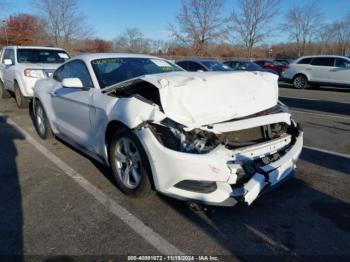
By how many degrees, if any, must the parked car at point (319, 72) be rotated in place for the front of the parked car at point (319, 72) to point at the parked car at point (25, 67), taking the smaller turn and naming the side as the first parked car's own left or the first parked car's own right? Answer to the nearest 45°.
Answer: approximately 135° to the first parked car's own right

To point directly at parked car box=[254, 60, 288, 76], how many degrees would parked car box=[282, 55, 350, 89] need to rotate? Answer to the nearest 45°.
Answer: approximately 90° to its left

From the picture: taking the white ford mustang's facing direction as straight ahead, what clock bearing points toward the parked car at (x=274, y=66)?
The parked car is roughly at 8 o'clock from the white ford mustang.

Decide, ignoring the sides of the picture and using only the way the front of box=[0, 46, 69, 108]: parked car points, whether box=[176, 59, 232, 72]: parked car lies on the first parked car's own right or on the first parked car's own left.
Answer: on the first parked car's own left

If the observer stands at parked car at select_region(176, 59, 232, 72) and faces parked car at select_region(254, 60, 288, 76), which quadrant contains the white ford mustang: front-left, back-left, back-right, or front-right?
back-right

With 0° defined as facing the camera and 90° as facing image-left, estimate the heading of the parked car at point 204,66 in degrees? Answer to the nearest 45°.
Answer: approximately 315°

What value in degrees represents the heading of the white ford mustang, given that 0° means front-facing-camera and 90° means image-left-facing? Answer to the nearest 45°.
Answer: approximately 315°

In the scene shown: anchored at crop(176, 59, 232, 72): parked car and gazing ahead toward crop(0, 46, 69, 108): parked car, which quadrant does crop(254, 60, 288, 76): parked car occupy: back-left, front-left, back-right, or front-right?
back-right

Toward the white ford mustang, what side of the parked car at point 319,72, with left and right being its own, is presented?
right

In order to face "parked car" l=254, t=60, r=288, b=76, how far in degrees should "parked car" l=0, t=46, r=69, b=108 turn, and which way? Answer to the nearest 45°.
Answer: approximately 90° to its left

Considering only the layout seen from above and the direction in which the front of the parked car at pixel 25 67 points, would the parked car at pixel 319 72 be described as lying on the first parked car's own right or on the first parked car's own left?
on the first parked car's own left
